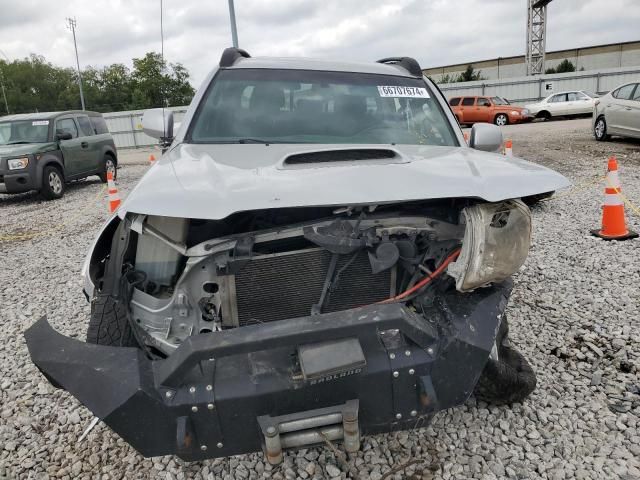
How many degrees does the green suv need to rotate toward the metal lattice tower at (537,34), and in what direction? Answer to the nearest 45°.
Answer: approximately 180°

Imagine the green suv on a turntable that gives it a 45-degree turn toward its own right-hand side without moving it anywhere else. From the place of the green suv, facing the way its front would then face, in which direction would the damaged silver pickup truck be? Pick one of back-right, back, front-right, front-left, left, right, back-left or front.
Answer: left

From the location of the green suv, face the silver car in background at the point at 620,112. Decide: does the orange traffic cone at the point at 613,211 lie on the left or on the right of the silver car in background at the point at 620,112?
right

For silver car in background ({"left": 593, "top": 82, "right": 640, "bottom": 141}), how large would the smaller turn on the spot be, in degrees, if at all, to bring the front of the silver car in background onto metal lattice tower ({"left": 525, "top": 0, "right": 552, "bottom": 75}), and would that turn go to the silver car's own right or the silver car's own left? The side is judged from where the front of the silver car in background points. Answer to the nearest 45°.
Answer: approximately 135° to the silver car's own left

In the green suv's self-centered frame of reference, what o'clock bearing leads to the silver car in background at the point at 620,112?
The silver car in background is roughly at 8 o'clock from the green suv.

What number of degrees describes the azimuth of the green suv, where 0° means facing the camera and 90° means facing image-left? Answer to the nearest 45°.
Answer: approximately 45°

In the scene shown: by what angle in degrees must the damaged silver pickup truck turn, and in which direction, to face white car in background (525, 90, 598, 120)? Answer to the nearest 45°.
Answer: approximately 135° to its left

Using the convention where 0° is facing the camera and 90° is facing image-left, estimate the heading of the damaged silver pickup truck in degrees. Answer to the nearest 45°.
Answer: approximately 0°

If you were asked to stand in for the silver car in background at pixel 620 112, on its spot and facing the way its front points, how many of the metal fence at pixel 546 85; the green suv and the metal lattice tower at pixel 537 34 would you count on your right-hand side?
1
